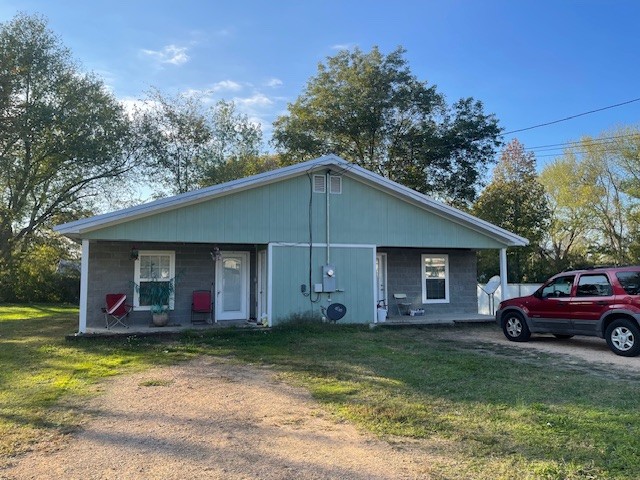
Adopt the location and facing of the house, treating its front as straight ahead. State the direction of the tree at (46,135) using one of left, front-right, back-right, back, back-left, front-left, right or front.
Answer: back-right

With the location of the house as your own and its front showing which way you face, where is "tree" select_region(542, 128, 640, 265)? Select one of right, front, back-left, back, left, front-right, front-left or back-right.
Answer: back-left

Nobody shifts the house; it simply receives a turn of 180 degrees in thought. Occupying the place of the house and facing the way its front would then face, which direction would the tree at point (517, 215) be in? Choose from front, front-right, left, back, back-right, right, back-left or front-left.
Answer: front-right

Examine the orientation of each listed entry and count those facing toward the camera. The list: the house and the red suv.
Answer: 1

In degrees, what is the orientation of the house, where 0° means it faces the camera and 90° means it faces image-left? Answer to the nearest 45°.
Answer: approximately 0°

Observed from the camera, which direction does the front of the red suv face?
facing away from the viewer and to the left of the viewer

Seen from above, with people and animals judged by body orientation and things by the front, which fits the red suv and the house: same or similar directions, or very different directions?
very different directions

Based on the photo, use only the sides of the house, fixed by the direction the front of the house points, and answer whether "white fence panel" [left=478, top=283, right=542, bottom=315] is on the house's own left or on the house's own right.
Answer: on the house's own left

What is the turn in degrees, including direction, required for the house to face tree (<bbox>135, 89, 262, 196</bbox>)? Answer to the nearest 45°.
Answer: approximately 180°

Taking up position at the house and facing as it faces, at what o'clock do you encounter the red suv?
The red suv is roughly at 10 o'clock from the house.

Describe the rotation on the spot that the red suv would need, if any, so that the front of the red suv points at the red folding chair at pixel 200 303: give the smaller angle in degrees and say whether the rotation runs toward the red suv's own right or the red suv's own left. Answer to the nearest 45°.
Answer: approximately 45° to the red suv's own left
